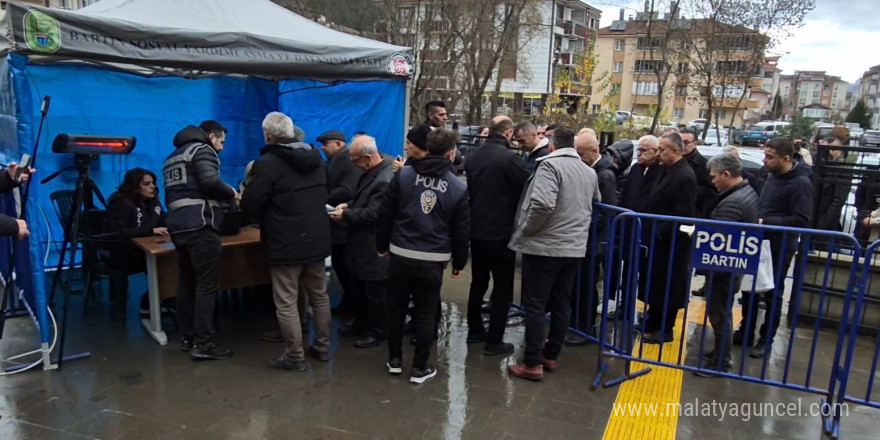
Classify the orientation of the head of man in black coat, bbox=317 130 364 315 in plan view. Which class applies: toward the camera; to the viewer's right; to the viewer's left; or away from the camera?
to the viewer's left

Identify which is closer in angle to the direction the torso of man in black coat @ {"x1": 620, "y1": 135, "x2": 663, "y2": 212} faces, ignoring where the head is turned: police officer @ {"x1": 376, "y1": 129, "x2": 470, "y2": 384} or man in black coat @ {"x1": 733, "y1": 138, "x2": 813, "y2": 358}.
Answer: the police officer

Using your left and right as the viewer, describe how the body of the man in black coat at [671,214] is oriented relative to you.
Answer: facing to the left of the viewer

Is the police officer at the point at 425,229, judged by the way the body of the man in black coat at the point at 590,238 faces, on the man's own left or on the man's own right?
on the man's own left

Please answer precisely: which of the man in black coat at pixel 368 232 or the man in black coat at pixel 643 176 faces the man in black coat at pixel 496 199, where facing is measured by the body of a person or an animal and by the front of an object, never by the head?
the man in black coat at pixel 643 176

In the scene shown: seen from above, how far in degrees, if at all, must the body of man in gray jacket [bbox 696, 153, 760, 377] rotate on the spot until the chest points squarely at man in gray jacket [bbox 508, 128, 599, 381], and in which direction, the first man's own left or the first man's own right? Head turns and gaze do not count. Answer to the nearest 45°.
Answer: approximately 45° to the first man's own left

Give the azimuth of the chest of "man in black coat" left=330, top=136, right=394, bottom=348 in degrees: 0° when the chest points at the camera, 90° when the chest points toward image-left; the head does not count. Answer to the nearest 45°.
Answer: approximately 90°

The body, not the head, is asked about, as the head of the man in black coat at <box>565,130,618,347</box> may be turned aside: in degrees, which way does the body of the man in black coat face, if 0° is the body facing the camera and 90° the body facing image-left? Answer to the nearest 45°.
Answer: approximately 90°

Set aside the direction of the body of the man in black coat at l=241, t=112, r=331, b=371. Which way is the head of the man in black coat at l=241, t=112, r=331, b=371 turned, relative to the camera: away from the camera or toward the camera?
away from the camera

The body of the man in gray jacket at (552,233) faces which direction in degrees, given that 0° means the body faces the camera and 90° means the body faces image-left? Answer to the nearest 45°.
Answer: approximately 135°

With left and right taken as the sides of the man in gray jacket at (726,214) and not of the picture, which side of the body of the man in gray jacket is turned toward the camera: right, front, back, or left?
left

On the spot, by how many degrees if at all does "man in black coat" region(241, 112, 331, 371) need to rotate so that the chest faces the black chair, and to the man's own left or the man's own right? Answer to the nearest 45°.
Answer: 0° — they already face it
